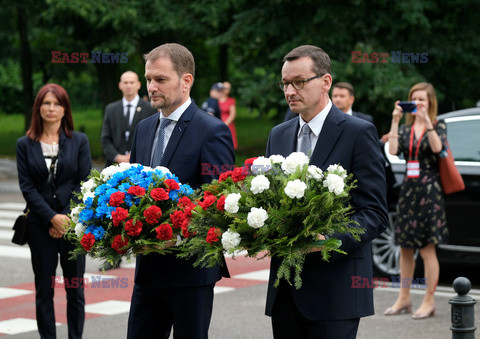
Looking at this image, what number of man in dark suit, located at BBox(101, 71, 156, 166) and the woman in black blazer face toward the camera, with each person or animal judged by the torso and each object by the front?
2

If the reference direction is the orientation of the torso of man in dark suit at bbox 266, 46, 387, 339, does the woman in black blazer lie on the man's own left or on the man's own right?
on the man's own right

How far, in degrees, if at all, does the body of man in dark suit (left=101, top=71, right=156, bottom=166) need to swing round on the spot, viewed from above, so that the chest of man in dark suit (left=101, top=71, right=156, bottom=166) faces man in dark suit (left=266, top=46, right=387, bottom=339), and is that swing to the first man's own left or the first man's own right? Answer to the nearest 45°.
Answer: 0° — they already face them

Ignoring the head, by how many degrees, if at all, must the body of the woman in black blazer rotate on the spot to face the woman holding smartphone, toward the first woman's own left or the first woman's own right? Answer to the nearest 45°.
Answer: approximately 90° to the first woman's own left

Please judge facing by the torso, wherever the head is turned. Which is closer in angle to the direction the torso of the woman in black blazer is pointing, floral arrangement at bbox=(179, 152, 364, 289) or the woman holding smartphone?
the floral arrangement

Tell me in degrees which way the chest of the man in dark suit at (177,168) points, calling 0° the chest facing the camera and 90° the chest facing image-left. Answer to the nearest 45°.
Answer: approximately 45°

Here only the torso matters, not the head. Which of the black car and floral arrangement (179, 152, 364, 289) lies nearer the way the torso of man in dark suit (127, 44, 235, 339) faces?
the floral arrangement

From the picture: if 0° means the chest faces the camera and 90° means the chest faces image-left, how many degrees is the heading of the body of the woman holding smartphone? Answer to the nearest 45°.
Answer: approximately 45°

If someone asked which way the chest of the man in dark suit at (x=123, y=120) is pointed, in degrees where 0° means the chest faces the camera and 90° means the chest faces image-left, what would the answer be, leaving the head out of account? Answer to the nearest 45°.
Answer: approximately 0°
